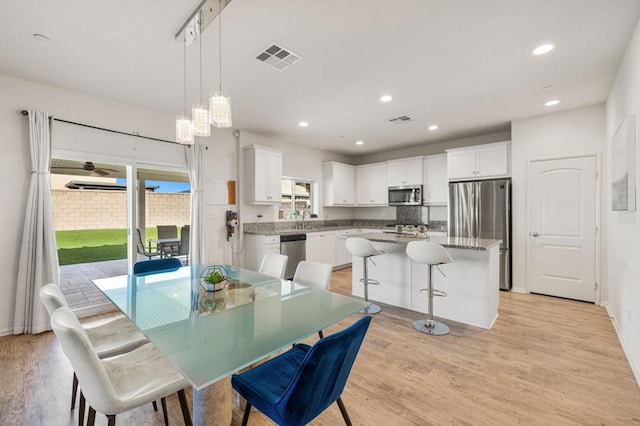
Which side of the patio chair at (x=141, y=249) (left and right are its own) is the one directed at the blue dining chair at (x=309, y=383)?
right

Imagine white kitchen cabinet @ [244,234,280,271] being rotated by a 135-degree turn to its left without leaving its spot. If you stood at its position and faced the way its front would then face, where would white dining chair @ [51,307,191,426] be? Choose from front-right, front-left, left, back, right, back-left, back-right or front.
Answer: back

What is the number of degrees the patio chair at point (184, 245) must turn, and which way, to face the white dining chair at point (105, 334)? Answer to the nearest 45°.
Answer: approximately 90° to its left

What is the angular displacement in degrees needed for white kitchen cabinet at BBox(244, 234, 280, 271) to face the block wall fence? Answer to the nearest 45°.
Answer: approximately 135° to its right

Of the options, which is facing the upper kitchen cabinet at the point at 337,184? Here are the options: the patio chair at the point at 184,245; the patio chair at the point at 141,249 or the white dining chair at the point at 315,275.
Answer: the patio chair at the point at 141,249

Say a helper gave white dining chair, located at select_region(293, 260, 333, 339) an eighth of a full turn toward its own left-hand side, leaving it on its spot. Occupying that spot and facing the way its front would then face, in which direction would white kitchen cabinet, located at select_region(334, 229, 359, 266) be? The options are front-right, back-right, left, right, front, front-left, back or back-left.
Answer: back

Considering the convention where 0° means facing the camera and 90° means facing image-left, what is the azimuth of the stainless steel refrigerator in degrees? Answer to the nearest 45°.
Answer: approximately 0°

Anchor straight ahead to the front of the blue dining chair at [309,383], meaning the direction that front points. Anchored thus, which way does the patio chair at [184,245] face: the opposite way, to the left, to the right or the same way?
to the left

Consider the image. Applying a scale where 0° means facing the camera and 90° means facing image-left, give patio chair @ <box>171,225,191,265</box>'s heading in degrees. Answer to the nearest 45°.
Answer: approximately 90°

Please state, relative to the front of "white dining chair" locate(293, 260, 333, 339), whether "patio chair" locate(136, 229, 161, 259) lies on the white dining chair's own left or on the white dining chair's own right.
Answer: on the white dining chair's own right

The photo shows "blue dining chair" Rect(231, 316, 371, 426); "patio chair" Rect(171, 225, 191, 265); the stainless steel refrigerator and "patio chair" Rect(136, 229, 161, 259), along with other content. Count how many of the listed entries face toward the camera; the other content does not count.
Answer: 1

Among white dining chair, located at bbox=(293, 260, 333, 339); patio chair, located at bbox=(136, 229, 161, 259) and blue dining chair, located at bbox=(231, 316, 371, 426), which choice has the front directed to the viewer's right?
the patio chair

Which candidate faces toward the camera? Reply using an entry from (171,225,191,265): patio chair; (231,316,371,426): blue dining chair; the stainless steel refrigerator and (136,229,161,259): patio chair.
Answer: the stainless steel refrigerator

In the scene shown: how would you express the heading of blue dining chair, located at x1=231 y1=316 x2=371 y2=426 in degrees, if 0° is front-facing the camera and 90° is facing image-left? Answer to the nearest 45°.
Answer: approximately 135°

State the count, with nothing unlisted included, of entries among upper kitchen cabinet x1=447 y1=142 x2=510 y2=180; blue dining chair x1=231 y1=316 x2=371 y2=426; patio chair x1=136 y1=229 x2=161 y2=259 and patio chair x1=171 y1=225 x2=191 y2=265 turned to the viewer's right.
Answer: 1

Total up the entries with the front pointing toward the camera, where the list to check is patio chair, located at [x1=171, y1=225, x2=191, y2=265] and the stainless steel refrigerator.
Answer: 1

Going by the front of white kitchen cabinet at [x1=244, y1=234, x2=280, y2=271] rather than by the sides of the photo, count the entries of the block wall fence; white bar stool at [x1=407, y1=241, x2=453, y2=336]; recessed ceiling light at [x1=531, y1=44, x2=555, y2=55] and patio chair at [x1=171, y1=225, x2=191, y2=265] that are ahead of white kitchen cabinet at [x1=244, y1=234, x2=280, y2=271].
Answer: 2
